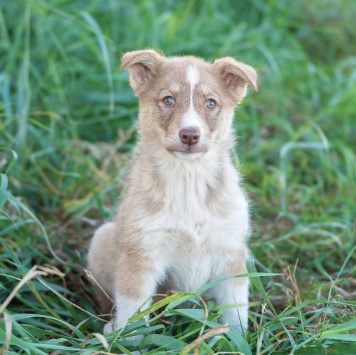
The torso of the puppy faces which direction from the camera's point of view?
toward the camera
